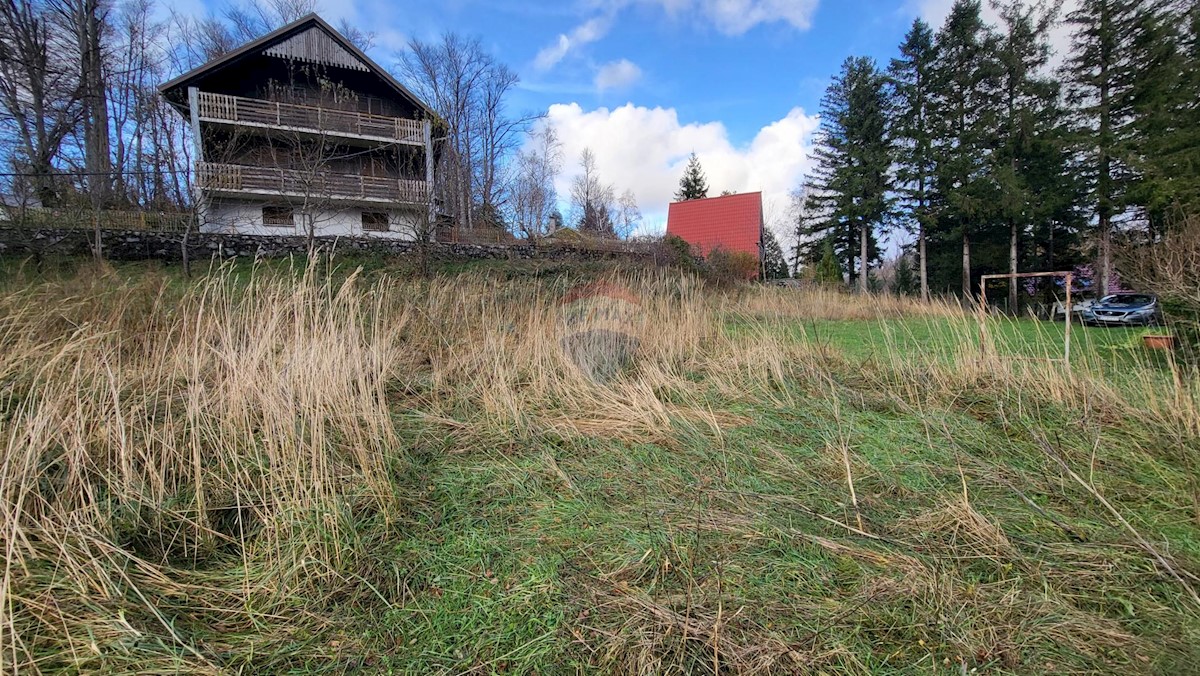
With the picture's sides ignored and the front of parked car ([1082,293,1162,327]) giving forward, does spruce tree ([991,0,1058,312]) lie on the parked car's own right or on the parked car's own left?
on the parked car's own right

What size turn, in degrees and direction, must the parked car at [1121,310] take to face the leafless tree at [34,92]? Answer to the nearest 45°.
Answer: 0° — it already faces it

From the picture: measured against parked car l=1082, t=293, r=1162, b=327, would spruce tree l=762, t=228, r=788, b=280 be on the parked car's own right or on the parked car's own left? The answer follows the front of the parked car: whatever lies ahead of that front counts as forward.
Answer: on the parked car's own right

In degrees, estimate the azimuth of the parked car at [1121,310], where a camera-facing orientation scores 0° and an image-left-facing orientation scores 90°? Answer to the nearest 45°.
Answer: approximately 45°
